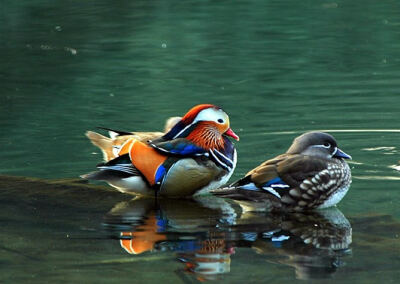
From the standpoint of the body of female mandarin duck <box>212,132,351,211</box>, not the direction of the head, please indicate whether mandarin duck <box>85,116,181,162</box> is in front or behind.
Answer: behind

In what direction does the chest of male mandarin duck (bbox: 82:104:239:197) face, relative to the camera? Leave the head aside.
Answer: to the viewer's right

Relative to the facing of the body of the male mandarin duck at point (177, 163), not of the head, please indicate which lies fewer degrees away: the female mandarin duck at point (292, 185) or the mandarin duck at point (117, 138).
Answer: the female mandarin duck

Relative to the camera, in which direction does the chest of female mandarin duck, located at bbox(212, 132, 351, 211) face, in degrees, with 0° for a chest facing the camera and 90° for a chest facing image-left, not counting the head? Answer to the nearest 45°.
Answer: approximately 270°

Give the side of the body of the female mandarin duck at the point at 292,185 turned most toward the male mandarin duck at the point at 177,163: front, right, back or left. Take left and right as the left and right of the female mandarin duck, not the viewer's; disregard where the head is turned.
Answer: back

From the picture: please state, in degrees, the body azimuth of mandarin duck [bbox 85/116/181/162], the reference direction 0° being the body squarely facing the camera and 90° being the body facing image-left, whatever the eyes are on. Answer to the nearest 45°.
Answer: approximately 270°

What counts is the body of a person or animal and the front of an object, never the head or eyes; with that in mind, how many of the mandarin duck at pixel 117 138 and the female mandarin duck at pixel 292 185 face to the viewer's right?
2
